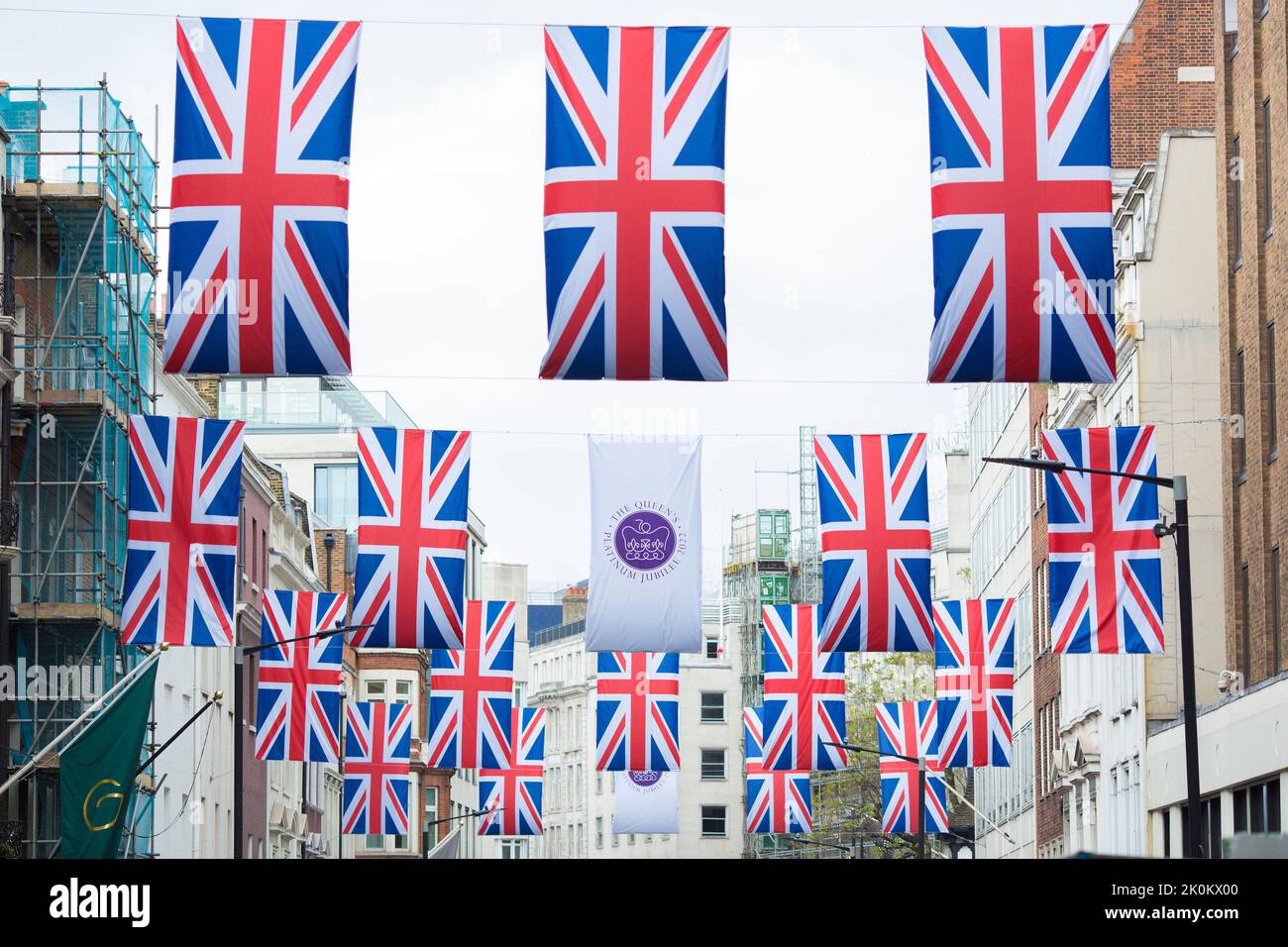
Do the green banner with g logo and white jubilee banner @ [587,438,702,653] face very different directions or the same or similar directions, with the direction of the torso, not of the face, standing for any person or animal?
same or similar directions

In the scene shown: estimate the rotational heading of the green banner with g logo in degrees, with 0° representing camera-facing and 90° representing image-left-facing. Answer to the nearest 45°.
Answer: approximately 0°

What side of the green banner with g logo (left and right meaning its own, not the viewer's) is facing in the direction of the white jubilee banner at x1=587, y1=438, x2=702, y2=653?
left

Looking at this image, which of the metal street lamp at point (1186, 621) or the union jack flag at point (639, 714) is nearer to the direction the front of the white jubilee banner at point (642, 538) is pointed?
the metal street lamp

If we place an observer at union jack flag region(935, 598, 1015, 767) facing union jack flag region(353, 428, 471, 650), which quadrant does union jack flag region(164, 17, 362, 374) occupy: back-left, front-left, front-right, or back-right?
front-left

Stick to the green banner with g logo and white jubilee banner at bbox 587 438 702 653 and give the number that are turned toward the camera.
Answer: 2

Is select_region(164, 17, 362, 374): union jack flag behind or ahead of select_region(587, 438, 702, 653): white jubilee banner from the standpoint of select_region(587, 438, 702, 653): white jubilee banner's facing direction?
ahead

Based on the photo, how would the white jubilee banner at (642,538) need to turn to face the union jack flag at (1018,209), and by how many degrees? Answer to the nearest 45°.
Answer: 0° — it already faces it

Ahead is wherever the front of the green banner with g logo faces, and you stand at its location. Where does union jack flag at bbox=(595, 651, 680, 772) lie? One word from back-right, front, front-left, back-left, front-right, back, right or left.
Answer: back-left

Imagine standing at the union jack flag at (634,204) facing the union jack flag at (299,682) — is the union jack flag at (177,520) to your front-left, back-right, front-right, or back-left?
front-left

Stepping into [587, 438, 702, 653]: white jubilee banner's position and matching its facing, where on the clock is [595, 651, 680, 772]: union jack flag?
The union jack flag is roughly at 6 o'clock from the white jubilee banner.

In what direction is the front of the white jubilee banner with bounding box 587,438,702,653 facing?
toward the camera

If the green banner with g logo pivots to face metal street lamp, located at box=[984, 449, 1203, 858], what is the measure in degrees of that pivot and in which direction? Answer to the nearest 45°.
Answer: approximately 45° to its left

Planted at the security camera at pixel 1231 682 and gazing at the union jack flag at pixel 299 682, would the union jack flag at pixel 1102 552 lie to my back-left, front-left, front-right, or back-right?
front-left
